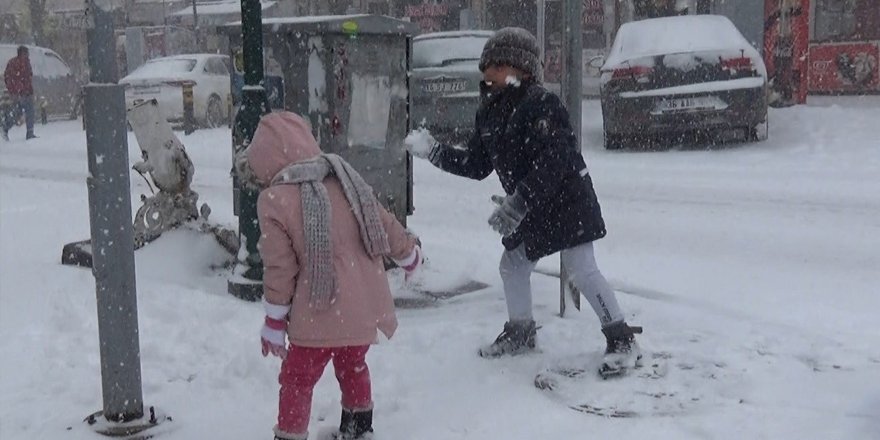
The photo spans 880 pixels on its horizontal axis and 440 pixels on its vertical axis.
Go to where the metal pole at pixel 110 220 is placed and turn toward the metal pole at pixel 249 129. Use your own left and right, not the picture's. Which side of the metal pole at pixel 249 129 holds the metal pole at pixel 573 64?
right

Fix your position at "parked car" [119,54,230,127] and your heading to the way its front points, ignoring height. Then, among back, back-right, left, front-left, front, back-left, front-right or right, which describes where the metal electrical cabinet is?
back-right

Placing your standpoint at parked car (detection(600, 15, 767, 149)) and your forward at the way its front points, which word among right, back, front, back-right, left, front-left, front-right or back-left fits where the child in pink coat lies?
back

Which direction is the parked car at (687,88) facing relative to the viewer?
away from the camera

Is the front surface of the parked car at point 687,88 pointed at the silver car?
no

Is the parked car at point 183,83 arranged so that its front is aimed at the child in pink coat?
no

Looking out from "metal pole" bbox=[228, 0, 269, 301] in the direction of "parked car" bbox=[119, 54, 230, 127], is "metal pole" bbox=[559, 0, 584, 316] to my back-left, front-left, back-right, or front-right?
back-right

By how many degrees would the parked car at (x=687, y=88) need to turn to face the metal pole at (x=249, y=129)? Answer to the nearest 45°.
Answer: approximately 180°

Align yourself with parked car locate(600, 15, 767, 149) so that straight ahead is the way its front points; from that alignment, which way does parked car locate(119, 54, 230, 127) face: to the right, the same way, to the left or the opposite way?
the same way

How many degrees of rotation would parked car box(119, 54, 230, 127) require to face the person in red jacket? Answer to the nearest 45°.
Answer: approximately 135° to its left

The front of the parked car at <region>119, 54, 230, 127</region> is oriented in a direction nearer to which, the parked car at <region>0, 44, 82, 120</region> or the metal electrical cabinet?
the parked car

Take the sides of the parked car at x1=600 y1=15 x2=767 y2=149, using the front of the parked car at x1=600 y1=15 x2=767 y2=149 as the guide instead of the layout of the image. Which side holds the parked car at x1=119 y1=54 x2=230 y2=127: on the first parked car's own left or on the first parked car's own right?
on the first parked car's own left

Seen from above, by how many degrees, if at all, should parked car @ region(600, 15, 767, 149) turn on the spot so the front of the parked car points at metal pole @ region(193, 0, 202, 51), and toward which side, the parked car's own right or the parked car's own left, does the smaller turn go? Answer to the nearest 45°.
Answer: approximately 45° to the parked car's own left

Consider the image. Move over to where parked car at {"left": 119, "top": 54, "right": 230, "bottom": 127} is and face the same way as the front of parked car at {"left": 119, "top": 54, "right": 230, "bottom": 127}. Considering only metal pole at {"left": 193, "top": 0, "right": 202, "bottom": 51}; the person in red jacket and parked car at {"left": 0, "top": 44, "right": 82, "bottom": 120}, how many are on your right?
0

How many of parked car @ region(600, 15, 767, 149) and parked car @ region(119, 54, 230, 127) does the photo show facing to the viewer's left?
0

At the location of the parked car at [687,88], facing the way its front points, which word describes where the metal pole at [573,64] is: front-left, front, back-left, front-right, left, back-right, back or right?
back
